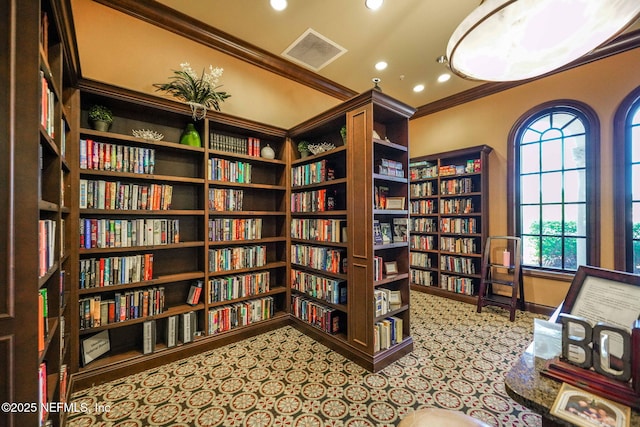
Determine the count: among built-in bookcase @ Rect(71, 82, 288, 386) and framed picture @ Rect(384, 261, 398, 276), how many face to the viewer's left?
0

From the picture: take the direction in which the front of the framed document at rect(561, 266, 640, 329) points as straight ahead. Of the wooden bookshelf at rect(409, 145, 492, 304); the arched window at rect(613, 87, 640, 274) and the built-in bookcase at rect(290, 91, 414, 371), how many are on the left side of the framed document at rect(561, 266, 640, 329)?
0

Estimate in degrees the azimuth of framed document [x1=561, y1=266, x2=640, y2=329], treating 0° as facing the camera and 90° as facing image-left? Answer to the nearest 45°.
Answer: approximately 45°

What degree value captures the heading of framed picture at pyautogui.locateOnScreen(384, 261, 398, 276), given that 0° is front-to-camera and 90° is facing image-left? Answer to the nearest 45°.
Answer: approximately 315°

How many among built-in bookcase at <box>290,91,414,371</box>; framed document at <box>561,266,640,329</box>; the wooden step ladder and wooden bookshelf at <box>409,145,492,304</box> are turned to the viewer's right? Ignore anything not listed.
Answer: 0

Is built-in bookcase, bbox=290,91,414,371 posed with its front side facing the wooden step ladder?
no

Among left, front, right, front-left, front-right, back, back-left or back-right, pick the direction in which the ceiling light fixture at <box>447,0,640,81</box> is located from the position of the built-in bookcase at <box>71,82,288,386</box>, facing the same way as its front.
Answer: front

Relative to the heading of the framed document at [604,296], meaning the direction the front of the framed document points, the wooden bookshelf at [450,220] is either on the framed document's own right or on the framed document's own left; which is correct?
on the framed document's own right

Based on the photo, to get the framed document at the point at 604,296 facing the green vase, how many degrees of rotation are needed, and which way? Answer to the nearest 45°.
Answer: approximately 45° to its right

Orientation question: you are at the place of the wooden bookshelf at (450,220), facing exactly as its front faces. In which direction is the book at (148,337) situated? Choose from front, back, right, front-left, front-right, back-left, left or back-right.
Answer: front

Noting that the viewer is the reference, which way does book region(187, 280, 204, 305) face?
facing the viewer and to the right of the viewer

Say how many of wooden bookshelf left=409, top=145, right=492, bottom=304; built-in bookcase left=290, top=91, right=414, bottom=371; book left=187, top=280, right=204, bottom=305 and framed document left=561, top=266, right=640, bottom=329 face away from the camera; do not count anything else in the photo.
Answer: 0

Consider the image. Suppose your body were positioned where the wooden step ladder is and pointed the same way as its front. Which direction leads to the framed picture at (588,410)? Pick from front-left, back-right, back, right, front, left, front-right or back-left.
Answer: front-left

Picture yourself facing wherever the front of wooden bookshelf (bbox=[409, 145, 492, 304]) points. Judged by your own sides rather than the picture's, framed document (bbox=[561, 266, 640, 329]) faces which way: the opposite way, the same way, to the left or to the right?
the same way

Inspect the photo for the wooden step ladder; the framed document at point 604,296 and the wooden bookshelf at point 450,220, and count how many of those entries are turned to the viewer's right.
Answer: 0

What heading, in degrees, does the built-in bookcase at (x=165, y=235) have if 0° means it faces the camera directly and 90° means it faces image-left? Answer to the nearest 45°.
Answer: approximately 315°

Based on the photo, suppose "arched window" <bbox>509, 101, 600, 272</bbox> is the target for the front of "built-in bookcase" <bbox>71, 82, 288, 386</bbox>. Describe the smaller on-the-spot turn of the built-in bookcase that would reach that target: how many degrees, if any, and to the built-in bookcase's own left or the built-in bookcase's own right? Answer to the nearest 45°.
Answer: approximately 45° to the built-in bookcase's own left

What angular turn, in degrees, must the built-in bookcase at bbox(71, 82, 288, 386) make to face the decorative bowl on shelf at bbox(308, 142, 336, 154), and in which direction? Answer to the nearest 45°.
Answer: approximately 45° to its left
